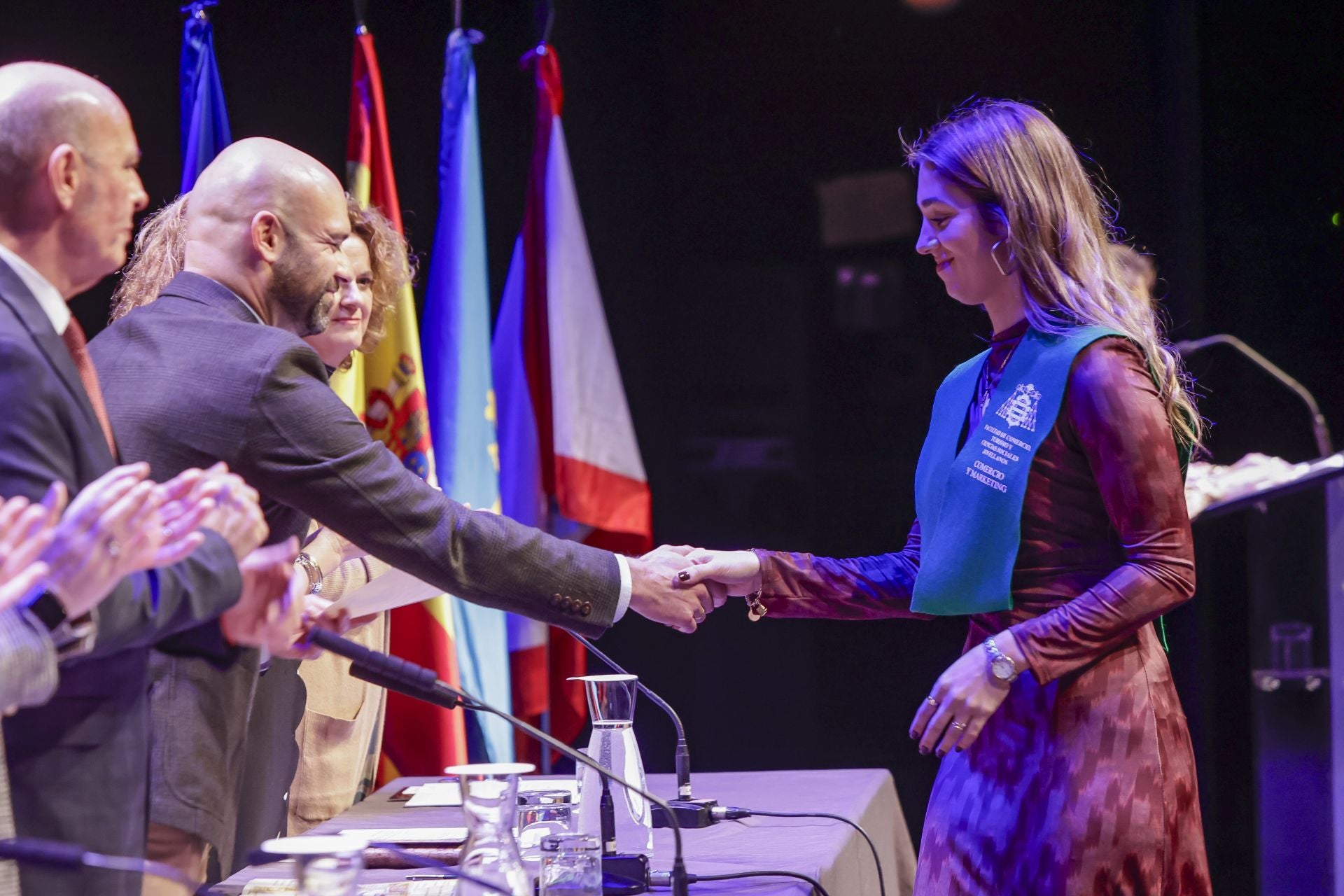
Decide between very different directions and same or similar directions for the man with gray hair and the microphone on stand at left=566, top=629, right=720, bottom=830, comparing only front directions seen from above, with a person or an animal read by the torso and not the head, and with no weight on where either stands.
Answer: very different directions

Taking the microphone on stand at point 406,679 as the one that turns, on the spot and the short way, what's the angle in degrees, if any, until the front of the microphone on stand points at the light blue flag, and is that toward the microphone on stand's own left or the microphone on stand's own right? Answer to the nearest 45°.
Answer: approximately 90° to the microphone on stand's own right

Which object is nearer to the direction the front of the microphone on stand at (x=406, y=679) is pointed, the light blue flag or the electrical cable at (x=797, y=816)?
the light blue flag

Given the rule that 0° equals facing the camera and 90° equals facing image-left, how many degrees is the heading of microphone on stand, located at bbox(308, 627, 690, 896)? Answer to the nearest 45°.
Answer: approximately 90°

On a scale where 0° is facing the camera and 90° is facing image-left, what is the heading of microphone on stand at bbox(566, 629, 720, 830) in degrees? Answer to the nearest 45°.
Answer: approximately 90°

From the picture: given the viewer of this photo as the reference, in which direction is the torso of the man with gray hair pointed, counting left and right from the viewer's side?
facing to the right of the viewer

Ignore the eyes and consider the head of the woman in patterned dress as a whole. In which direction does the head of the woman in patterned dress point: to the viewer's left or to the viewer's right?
to the viewer's left

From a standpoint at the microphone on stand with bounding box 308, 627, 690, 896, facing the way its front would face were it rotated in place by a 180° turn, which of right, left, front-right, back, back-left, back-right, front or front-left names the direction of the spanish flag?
left

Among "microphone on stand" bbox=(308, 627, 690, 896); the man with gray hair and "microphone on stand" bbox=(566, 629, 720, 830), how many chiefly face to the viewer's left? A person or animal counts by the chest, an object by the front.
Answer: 2

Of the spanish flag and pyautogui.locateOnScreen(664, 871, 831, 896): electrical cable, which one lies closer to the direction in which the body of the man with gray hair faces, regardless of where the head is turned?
the electrical cable

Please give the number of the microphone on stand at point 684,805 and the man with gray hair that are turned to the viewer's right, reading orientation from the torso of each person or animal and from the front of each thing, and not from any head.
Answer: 1
